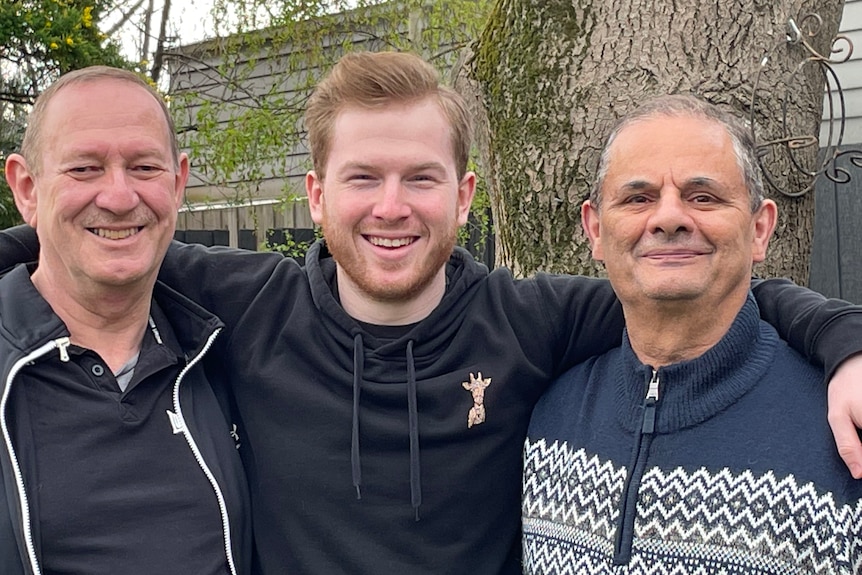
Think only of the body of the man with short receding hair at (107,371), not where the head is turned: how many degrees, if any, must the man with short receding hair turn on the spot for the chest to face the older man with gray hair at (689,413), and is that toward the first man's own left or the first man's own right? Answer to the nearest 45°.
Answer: approximately 45° to the first man's own left

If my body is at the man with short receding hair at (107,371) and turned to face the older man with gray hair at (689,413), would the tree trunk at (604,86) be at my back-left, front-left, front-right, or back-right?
front-left

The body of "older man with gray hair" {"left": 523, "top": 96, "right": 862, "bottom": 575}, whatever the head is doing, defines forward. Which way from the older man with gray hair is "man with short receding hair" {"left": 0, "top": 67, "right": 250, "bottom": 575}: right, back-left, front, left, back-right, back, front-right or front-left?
front-right

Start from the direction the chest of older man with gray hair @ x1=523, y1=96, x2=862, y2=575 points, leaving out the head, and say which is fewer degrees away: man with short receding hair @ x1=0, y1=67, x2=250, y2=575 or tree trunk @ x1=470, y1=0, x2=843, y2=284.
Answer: the man with short receding hair

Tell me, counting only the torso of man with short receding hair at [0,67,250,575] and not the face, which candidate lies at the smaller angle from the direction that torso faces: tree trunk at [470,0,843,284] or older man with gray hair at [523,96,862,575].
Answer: the older man with gray hair

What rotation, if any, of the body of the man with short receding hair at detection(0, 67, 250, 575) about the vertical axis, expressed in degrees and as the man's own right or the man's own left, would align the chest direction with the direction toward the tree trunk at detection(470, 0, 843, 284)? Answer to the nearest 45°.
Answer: approximately 90° to the man's own left

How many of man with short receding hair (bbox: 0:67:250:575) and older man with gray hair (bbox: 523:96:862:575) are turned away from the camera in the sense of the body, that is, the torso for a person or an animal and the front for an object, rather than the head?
0

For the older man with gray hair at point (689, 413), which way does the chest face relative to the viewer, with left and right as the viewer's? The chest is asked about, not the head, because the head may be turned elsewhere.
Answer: facing the viewer and to the left of the viewer

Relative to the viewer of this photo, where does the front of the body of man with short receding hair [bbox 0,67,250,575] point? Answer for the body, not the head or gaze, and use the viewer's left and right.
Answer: facing the viewer
